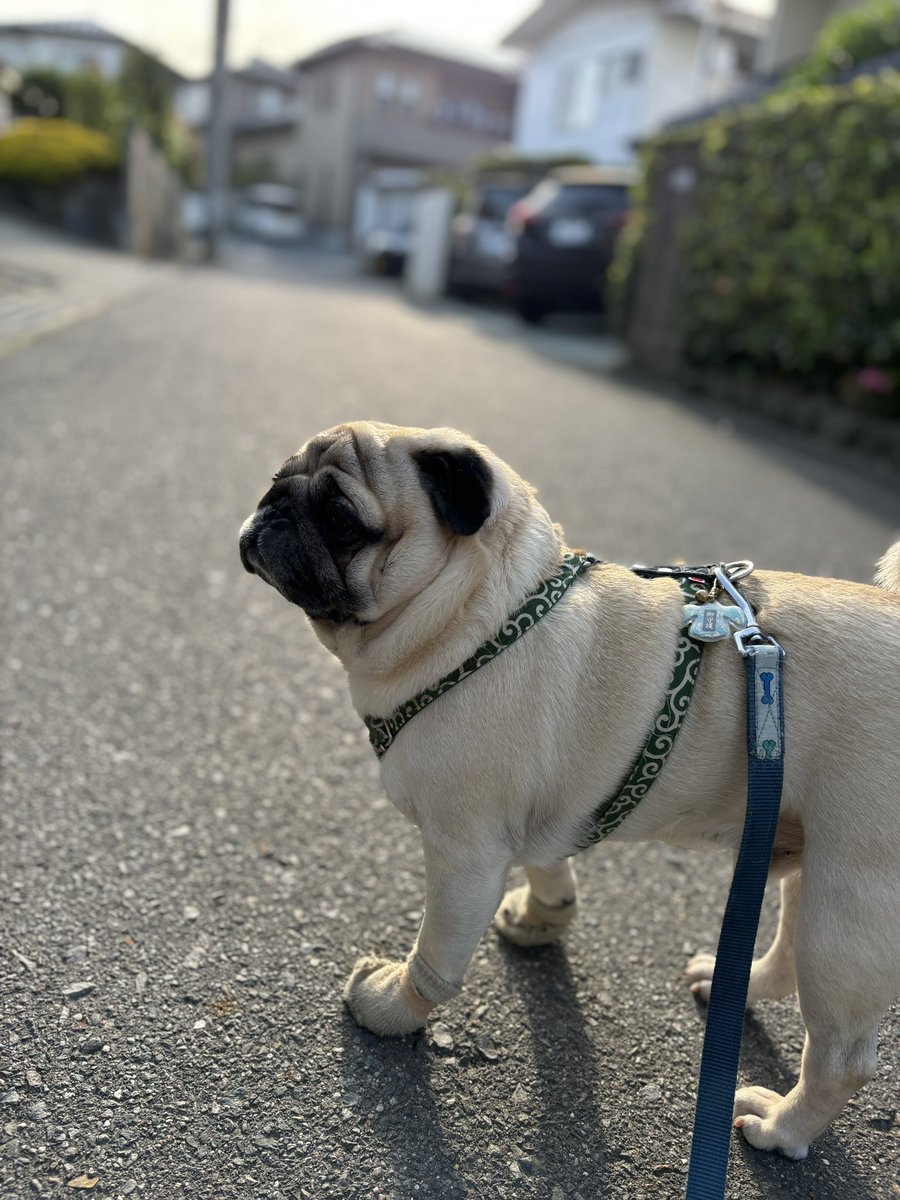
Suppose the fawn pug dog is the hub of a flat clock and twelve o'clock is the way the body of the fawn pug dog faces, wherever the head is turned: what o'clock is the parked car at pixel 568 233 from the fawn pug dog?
The parked car is roughly at 3 o'clock from the fawn pug dog.

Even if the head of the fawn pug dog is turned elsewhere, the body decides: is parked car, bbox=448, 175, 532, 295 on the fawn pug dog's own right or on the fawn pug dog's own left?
on the fawn pug dog's own right

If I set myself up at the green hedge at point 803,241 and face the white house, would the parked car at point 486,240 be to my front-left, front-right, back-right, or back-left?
front-left

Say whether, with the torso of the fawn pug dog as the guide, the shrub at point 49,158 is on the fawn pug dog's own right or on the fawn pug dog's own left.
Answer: on the fawn pug dog's own right

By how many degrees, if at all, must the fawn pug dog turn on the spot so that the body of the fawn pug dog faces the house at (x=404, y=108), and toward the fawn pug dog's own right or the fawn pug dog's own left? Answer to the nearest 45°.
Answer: approximately 90° to the fawn pug dog's own right

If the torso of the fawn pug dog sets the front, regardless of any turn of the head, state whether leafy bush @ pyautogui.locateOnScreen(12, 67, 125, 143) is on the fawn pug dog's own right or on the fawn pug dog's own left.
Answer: on the fawn pug dog's own right

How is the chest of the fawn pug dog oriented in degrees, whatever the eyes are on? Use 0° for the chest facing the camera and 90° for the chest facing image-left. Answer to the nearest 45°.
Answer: approximately 90°

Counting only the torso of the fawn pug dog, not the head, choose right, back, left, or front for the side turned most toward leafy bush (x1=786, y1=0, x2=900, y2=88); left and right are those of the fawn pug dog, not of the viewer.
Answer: right

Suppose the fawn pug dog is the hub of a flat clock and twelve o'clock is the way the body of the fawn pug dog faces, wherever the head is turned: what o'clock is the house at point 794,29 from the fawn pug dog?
The house is roughly at 3 o'clock from the fawn pug dog.

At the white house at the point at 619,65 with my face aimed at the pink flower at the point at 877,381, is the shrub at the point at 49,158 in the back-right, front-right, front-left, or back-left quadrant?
front-right

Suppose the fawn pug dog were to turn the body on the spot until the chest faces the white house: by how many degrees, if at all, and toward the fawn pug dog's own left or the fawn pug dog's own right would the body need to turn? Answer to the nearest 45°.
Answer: approximately 90° to the fawn pug dog's own right

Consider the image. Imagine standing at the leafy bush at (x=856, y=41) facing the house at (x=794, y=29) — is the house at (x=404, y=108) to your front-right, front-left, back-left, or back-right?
front-left

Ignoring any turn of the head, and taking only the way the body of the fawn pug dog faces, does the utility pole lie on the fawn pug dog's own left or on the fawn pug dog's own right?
on the fawn pug dog's own right
